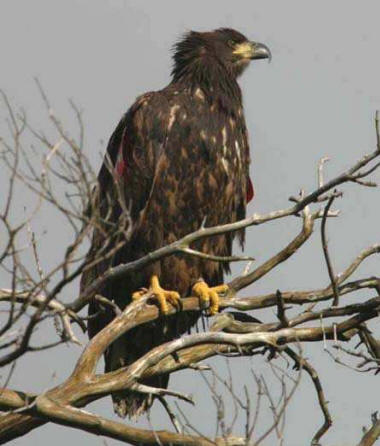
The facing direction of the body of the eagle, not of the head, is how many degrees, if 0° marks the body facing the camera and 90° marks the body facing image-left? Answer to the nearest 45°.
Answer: approximately 315°
